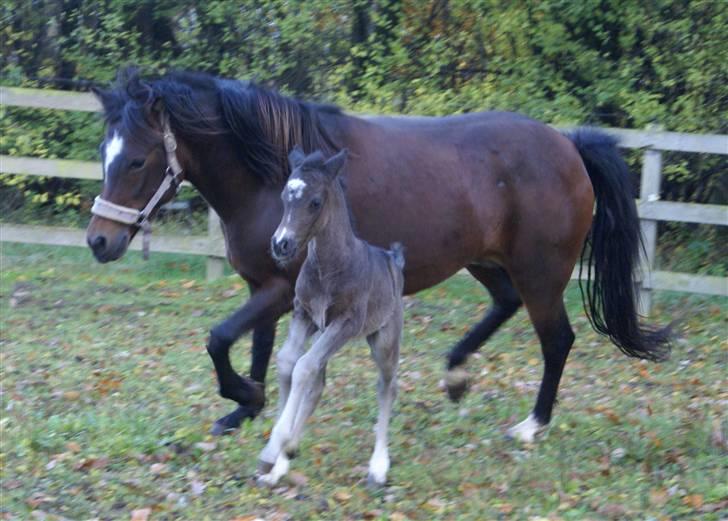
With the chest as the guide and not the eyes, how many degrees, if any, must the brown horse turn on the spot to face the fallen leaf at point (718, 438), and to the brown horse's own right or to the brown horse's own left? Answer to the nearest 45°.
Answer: approximately 135° to the brown horse's own left

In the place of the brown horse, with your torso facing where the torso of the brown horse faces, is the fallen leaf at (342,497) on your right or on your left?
on your left

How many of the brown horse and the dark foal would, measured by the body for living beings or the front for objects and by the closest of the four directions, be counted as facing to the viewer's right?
0

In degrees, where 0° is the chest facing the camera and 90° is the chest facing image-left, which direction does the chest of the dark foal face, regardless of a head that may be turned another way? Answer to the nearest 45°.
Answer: approximately 45°

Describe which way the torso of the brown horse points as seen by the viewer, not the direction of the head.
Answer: to the viewer's left

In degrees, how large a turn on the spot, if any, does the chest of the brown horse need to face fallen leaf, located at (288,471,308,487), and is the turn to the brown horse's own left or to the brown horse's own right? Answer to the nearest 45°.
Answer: approximately 45° to the brown horse's own left

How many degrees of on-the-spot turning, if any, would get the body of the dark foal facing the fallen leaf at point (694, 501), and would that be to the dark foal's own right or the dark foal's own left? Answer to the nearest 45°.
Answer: approximately 135° to the dark foal's own left

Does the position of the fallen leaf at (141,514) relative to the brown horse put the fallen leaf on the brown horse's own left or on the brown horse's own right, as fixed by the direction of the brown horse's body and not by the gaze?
on the brown horse's own left
